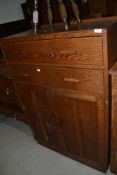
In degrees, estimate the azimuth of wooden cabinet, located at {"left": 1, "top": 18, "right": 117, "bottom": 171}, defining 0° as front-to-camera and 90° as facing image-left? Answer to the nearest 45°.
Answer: approximately 45°

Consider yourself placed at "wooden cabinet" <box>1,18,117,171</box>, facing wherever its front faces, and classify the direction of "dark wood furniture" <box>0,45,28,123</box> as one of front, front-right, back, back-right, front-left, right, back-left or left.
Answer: right
